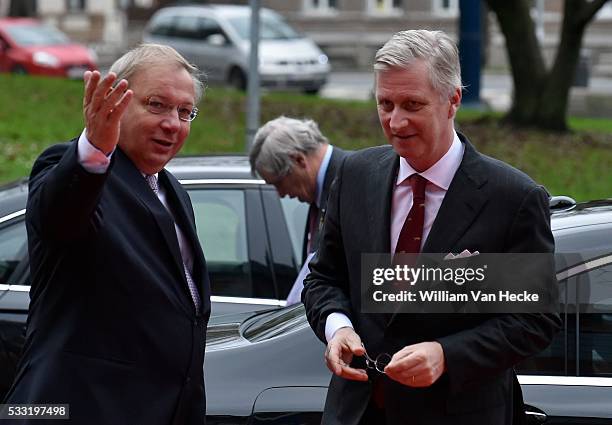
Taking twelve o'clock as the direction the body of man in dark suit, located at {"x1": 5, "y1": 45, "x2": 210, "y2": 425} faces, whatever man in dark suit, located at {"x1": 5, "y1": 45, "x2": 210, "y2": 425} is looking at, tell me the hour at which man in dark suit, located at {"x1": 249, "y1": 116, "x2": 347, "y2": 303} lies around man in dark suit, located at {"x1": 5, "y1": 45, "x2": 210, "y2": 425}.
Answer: man in dark suit, located at {"x1": 249, "y1": 116, "x2": 347, "y2": 303} is roughly at 8 o'clock from man in dark suit, located at {"x1": 5, "y1": 45, "x2": 210, "y2": 425}.

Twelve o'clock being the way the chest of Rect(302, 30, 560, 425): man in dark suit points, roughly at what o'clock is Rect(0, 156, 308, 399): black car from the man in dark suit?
The black car is roughly at 4 o'clock from the man in dark suit.

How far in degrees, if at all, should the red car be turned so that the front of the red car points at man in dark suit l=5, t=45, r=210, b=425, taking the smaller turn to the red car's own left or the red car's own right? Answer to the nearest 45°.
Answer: approximately 45° to the red car's own right

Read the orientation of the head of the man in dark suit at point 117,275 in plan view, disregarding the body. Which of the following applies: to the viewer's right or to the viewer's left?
to the viewer's right

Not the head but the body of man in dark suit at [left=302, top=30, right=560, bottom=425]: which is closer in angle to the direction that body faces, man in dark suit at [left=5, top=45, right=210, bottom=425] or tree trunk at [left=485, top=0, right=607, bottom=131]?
the man in dark suit

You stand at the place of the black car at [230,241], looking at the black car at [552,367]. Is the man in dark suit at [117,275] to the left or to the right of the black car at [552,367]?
right

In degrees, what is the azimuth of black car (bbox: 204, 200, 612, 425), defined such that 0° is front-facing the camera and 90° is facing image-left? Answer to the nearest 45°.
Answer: approximately 270°

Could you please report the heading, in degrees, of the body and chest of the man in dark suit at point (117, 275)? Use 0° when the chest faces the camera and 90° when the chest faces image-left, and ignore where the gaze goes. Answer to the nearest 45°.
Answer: approximately 315°

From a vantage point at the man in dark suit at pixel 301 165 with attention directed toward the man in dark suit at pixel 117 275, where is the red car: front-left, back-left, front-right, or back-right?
back-right

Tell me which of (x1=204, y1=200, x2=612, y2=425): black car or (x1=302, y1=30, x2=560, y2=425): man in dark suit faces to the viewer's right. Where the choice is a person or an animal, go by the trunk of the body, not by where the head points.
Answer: the black car

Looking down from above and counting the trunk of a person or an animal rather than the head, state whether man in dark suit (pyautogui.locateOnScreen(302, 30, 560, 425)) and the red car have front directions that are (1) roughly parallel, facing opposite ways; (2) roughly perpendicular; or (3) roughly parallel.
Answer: roughly perpendicular
